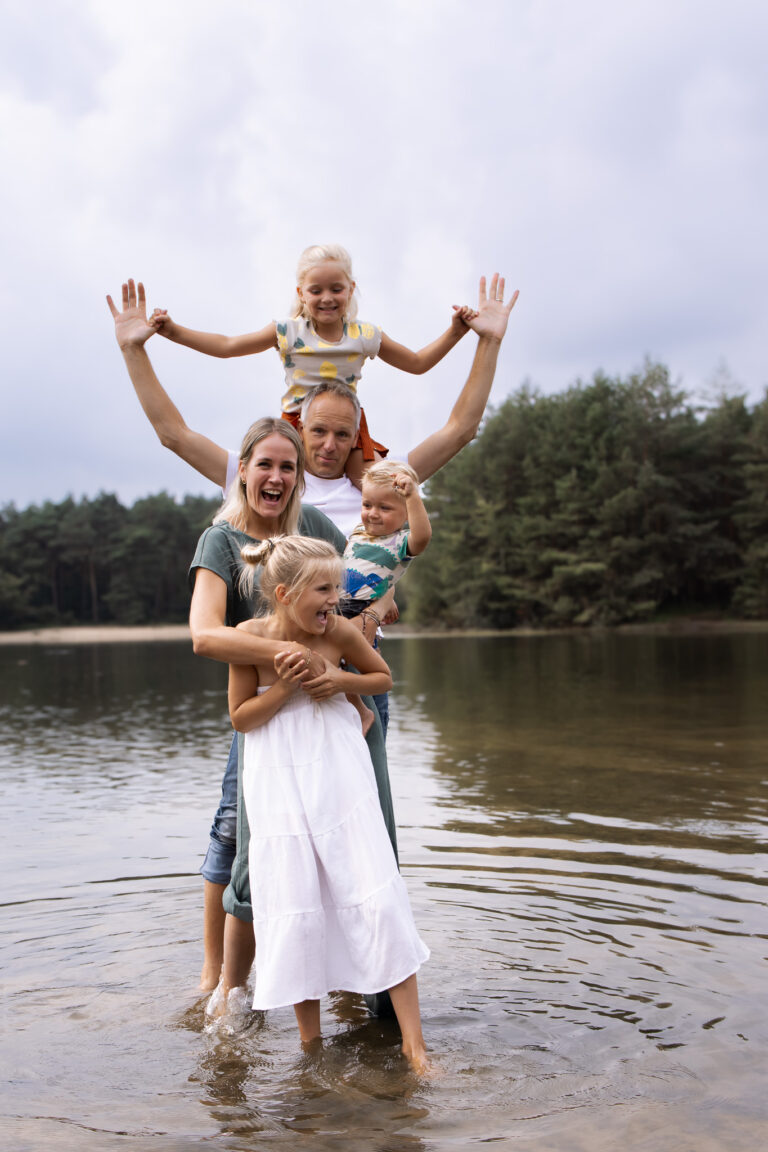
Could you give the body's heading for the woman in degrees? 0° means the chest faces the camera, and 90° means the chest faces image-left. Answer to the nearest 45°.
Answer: approximately 0°

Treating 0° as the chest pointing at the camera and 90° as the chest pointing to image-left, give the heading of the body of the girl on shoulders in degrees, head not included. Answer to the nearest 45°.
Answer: approximately 0°

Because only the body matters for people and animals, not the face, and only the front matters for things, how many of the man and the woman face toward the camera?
2

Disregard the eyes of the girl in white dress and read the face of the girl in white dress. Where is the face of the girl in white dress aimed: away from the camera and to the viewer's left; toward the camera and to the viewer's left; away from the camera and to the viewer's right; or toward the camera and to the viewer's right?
toward the camera and to the viewer's right
